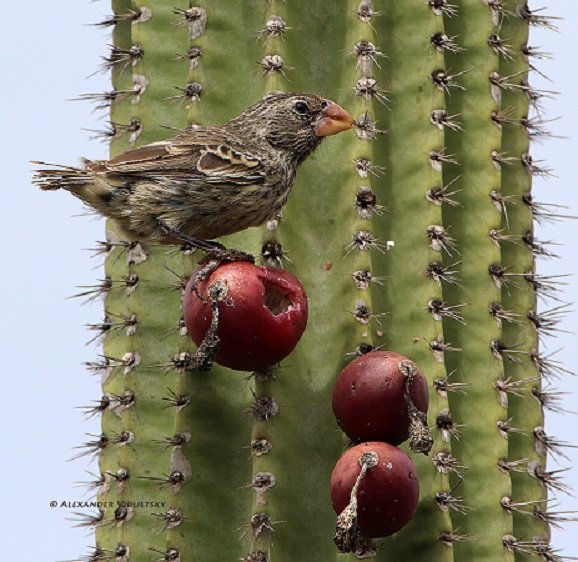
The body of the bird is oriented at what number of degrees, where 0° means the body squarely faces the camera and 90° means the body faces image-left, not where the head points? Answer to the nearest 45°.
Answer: approximately 270°
